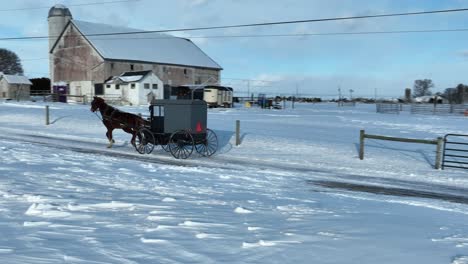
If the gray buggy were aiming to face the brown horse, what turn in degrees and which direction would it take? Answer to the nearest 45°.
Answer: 0° — it already faces it

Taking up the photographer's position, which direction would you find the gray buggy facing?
facing away from the viewer and to the left of the viewer
